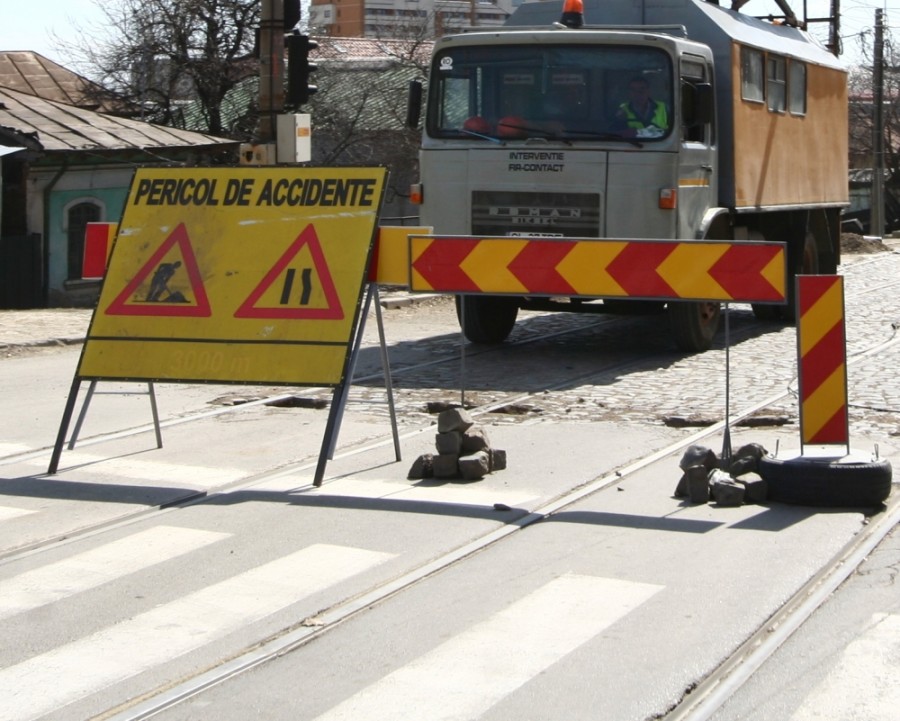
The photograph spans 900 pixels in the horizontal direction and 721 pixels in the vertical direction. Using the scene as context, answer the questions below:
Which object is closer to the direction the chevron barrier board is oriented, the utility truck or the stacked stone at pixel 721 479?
the stacked stone

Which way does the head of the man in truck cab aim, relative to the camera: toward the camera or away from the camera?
toward the camera

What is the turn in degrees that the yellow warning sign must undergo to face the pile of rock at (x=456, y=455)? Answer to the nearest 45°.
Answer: approximately 45° to its left

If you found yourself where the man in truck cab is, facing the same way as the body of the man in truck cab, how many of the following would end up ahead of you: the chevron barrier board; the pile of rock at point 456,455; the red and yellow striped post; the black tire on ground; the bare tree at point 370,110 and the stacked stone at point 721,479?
5

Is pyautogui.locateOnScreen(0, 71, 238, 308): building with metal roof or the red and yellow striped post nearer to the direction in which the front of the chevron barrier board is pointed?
the red and yellow striped post

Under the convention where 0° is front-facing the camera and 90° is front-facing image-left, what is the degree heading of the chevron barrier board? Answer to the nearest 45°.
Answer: approximately 0°

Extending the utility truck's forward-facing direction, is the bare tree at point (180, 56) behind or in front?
behind

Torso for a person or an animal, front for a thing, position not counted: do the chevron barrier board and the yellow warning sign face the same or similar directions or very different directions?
same or similar directions

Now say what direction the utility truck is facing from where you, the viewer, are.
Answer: facing the viewer

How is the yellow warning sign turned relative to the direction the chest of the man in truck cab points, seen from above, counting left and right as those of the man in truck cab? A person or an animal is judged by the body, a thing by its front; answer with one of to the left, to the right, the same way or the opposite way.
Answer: the same way

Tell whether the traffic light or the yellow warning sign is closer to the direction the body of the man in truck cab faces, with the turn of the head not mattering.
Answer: the yellow warning sign

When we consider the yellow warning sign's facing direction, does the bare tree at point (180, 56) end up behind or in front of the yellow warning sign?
behind

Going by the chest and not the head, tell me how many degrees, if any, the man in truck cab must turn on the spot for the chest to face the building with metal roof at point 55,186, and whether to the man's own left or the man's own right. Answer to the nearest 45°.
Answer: approximately 135° to the man's own right

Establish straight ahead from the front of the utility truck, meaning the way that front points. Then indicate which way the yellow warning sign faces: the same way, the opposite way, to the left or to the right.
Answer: the same way

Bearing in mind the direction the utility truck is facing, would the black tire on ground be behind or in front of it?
in front

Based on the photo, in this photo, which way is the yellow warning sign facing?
toward the camera

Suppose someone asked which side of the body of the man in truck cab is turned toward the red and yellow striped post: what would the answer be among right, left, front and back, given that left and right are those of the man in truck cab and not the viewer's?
front

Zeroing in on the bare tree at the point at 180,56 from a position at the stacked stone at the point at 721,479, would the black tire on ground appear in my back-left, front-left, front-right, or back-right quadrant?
back-right

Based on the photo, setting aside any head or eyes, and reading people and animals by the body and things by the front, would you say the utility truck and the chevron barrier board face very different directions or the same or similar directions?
same or similar directions
